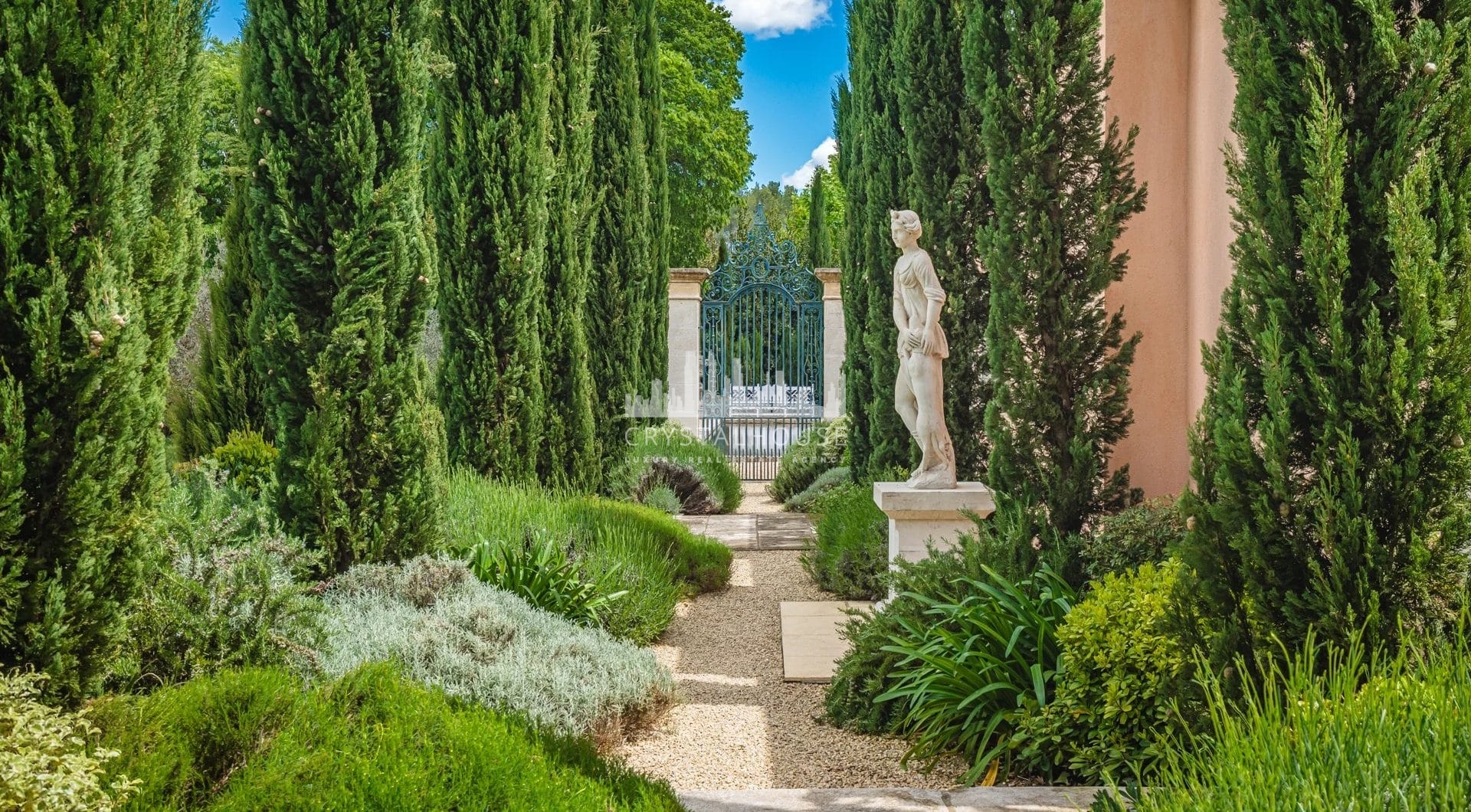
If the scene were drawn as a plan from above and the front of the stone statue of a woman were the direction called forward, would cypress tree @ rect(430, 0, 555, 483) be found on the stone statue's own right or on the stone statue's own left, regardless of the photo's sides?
on the stone statue's own right

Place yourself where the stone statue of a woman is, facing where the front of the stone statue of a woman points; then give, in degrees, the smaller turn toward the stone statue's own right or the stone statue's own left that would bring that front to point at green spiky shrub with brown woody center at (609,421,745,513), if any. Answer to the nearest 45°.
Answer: approximately 90° to the stone statue's own right

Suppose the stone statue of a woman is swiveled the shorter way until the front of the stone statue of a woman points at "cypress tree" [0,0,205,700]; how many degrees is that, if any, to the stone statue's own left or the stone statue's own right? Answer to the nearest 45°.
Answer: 0° — it already faces it

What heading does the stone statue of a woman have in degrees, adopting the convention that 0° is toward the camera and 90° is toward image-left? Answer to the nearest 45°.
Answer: approximately 45°

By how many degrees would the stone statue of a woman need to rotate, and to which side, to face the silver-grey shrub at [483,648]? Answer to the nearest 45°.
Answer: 0° — it already faces it
